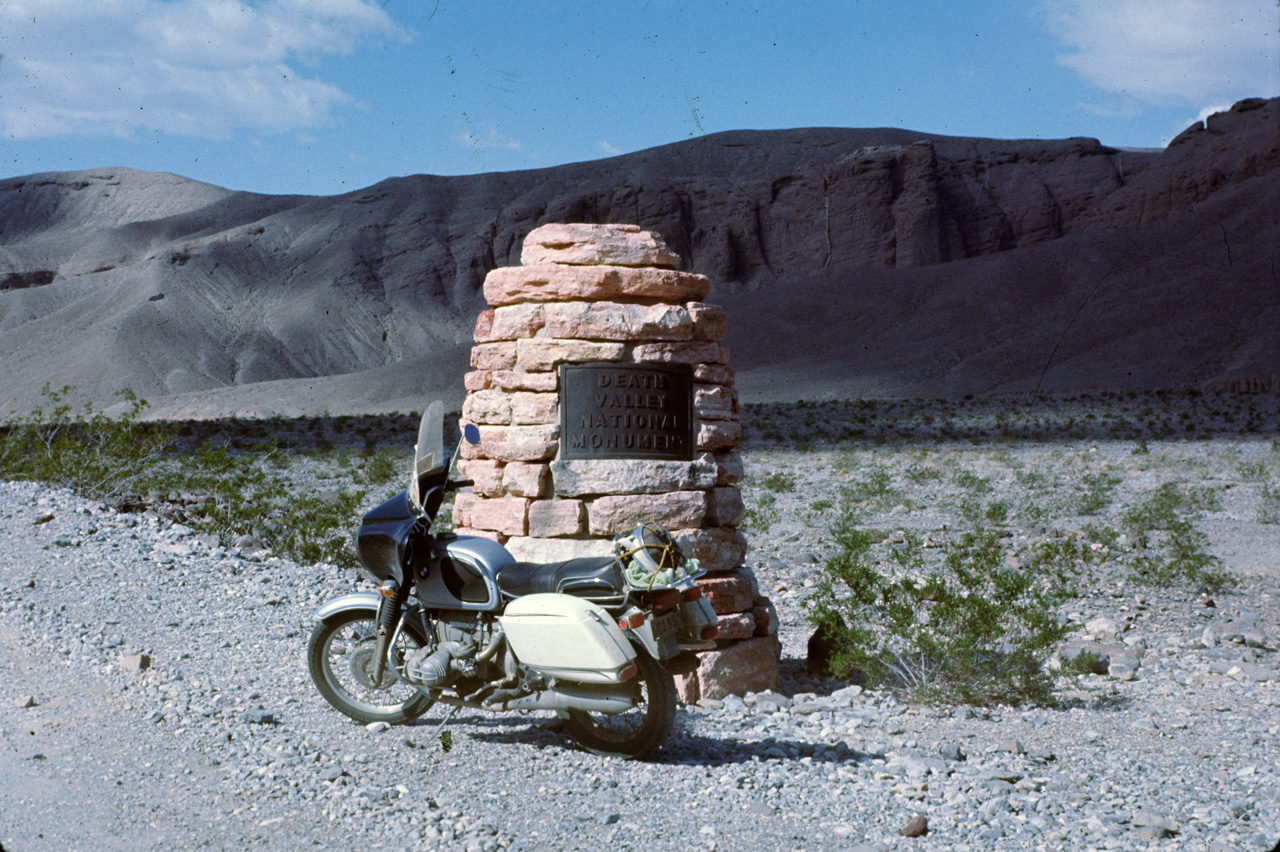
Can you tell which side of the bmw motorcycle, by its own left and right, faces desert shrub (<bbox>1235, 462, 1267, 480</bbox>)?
right

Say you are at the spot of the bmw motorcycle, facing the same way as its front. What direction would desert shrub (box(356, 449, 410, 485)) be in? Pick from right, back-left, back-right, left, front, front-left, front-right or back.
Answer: front-right

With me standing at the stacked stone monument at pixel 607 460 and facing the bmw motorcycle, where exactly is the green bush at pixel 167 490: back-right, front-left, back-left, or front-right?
back-right

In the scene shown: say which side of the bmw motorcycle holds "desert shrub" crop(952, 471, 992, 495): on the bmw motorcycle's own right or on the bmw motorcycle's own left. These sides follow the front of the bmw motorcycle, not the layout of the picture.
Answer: on the bmw motorcycle's own right

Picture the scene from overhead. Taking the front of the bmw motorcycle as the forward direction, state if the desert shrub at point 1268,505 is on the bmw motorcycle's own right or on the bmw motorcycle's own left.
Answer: on the bmw motorcycle's own right

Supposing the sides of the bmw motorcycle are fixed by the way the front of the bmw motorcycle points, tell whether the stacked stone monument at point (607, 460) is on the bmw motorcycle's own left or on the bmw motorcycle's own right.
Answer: on the bmw motorcycle's own right

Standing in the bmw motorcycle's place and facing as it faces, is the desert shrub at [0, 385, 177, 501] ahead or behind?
ahead

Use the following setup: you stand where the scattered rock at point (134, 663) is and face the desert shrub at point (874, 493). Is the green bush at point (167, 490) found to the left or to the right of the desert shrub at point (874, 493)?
left

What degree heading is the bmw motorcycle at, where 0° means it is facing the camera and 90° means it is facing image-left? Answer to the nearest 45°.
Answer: approximately 135°

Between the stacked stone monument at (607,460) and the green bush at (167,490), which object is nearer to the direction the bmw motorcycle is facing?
the green bush

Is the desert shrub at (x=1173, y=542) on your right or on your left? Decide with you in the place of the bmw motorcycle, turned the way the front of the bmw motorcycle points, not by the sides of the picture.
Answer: on your right
